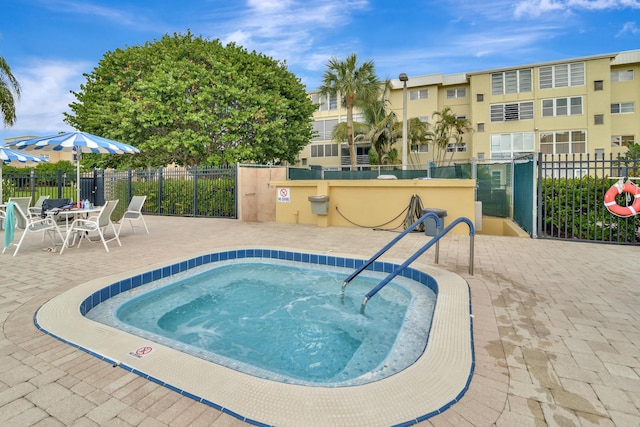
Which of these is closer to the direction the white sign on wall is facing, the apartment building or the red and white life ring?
the red and white life ring

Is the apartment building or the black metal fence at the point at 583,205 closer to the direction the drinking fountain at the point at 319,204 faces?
the black metal fence

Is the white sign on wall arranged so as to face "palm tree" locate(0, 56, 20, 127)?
no

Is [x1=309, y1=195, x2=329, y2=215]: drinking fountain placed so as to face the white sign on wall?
no

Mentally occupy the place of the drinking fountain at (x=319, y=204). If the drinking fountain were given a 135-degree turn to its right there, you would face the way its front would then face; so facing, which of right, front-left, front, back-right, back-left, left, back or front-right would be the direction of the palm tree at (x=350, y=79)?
front-right

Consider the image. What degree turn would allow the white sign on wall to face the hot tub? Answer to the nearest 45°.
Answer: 0° — it already faces it

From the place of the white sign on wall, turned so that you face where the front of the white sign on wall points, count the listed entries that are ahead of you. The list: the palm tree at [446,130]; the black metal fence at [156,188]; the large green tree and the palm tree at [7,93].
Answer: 0

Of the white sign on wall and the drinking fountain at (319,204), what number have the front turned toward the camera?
2

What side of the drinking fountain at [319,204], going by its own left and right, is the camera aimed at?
front

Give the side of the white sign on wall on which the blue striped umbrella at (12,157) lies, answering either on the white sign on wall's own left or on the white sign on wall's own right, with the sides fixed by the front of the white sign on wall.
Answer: on the white sign on wall's own right

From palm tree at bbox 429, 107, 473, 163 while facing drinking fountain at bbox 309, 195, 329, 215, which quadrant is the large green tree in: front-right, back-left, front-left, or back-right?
front-right

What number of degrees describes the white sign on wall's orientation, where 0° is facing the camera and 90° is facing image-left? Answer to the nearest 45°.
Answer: approximately 0°

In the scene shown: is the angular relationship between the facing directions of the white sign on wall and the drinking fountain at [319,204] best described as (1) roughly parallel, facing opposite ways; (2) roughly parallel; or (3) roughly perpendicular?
roughly parallel

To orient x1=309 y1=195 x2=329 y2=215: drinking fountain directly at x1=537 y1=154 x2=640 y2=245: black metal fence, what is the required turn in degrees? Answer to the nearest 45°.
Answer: approximately 45° to its left

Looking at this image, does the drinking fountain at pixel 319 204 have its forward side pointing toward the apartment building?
no
